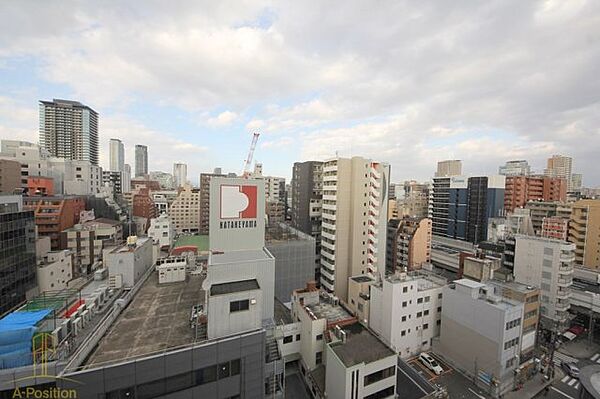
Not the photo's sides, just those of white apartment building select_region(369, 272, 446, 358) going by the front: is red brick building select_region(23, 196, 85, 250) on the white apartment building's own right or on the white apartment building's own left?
on the white apartment building's own right

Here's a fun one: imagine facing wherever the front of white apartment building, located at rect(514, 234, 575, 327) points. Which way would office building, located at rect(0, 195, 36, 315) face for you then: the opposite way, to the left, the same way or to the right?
to the left

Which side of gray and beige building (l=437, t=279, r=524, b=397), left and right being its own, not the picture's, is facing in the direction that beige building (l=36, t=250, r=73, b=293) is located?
right

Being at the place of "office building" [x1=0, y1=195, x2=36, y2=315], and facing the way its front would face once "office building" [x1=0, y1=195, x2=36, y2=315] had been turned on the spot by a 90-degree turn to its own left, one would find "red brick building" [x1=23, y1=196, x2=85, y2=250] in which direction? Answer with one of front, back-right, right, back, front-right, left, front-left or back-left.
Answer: front-left

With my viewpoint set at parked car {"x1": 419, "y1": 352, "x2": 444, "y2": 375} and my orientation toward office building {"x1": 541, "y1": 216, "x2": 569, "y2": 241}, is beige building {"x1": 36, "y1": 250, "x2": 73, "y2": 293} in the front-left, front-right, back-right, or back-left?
back-left

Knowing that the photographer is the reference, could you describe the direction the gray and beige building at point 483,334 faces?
facing the viewer and to the right of the viewer

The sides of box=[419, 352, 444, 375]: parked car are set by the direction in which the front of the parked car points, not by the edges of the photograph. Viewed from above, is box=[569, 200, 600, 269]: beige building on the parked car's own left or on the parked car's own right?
on the parked car's own left
